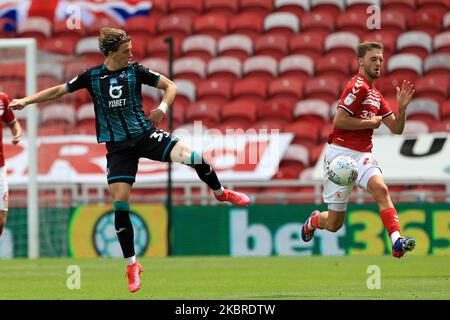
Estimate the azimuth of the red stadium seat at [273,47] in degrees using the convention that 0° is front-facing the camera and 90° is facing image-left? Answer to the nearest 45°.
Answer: approximately 0°

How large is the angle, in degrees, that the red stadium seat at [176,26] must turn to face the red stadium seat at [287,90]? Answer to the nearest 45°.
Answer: approximately 45° to its left

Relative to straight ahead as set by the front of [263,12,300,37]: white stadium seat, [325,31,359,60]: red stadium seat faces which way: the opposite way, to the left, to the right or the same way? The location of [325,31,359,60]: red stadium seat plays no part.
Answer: the same way

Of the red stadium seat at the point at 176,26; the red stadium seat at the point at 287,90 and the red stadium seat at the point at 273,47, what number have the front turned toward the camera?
3

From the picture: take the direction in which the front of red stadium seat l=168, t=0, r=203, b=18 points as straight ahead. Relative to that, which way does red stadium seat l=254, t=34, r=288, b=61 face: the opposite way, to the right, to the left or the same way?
the same way

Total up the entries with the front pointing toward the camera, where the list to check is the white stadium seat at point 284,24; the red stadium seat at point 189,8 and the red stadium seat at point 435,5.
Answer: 3

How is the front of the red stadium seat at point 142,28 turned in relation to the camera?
facing the viewer

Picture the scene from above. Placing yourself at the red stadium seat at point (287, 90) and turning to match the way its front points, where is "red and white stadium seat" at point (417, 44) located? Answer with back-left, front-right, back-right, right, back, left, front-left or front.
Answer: left

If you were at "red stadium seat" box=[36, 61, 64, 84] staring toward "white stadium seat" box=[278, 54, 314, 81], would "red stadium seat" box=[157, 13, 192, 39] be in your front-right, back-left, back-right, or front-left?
front-left

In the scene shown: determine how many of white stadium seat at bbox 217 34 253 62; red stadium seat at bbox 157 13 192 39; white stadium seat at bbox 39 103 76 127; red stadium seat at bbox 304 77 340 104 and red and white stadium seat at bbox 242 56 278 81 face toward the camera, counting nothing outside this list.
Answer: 5

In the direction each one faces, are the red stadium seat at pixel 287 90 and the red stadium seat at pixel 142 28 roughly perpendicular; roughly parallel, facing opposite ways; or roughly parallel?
roughly parallel

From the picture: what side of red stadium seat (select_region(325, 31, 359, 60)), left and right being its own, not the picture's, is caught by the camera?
front

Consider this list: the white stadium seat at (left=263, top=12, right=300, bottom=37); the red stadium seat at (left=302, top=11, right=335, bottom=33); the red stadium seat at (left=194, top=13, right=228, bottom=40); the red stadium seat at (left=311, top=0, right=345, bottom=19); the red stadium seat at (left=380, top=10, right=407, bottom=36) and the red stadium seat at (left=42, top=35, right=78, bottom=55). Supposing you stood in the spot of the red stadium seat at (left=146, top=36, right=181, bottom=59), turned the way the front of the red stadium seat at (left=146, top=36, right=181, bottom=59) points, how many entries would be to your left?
5

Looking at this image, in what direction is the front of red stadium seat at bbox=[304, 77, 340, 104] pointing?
toward the camera

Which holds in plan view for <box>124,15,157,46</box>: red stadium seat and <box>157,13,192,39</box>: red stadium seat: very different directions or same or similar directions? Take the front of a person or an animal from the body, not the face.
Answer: same or similar directions

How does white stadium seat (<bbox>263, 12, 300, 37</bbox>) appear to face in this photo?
toward the camera

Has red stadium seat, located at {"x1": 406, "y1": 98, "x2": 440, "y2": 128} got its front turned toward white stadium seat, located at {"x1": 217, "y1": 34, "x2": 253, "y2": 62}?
no
